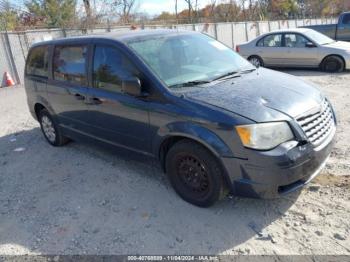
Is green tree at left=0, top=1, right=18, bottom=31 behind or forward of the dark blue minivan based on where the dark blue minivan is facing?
behind

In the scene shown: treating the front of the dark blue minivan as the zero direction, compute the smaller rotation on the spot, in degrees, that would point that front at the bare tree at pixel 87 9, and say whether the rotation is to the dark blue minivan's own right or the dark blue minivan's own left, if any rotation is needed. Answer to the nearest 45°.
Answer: approximately 135° to the dark blue minivan's own left

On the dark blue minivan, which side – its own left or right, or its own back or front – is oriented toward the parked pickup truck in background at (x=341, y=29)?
left

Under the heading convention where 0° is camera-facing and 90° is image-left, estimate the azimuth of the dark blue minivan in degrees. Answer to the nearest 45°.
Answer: approximately 315°

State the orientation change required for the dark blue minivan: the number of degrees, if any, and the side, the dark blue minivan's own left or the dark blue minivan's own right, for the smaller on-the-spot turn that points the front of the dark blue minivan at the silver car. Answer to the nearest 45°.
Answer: approximately 90° to the dark blue minivan's own left

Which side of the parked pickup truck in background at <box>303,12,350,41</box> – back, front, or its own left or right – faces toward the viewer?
right

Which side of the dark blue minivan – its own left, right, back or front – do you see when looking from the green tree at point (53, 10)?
back

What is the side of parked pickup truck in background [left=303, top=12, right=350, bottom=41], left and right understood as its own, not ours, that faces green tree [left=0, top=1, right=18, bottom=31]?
back
